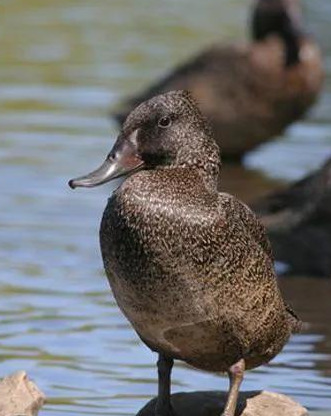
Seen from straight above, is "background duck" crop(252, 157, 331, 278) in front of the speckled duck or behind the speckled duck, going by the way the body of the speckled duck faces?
behind

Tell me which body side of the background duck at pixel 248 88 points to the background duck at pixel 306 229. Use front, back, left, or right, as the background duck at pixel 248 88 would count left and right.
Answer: right

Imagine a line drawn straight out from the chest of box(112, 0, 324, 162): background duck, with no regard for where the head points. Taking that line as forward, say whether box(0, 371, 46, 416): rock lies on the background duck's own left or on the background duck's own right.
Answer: on the background duck's own right

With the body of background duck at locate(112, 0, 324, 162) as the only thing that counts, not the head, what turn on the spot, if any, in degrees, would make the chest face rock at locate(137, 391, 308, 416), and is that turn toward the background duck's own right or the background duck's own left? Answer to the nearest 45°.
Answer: approximately 90° to the background duck's own right

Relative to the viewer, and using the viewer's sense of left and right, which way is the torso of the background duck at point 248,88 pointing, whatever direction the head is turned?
facing to the right of the viewer

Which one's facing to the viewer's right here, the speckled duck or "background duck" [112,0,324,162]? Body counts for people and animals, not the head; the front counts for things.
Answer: the background duck

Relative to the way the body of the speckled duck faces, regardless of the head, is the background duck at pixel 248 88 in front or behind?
behind

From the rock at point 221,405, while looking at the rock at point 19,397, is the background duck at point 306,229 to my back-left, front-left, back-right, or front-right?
back-right

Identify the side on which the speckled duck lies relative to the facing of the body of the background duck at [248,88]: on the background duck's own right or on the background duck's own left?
on the background duck's own right
